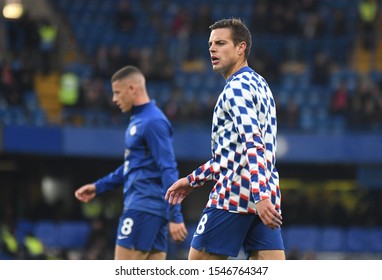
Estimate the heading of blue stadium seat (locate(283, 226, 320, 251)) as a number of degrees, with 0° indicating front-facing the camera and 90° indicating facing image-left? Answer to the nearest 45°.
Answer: approximately 0°

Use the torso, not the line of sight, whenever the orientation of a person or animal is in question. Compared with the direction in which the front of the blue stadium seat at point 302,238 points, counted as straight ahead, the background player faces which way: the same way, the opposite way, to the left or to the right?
to the right

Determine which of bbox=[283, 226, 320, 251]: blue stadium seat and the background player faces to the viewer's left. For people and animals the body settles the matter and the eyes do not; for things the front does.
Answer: the background player

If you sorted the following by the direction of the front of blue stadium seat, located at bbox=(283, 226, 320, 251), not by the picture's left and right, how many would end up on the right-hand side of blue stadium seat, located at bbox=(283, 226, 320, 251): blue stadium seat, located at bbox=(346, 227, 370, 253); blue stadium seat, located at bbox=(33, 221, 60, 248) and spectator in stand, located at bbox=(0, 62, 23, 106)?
2

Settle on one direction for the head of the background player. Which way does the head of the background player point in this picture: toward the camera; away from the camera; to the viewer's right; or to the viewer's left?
to the viewer's left

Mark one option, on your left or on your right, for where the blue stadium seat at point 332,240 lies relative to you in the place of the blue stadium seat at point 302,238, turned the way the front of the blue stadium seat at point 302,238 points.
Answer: on your left

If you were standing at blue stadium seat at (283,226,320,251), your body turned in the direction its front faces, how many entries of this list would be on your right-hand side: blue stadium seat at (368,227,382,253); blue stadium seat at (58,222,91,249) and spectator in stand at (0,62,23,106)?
2

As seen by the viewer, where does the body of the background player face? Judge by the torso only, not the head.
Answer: to the viewer's left

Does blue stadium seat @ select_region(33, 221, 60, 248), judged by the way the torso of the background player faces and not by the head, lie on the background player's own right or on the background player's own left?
on the background player's own right

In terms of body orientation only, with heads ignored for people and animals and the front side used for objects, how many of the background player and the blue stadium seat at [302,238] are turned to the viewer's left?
1

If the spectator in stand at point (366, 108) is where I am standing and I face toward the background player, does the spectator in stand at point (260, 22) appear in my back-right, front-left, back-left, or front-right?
back-right
